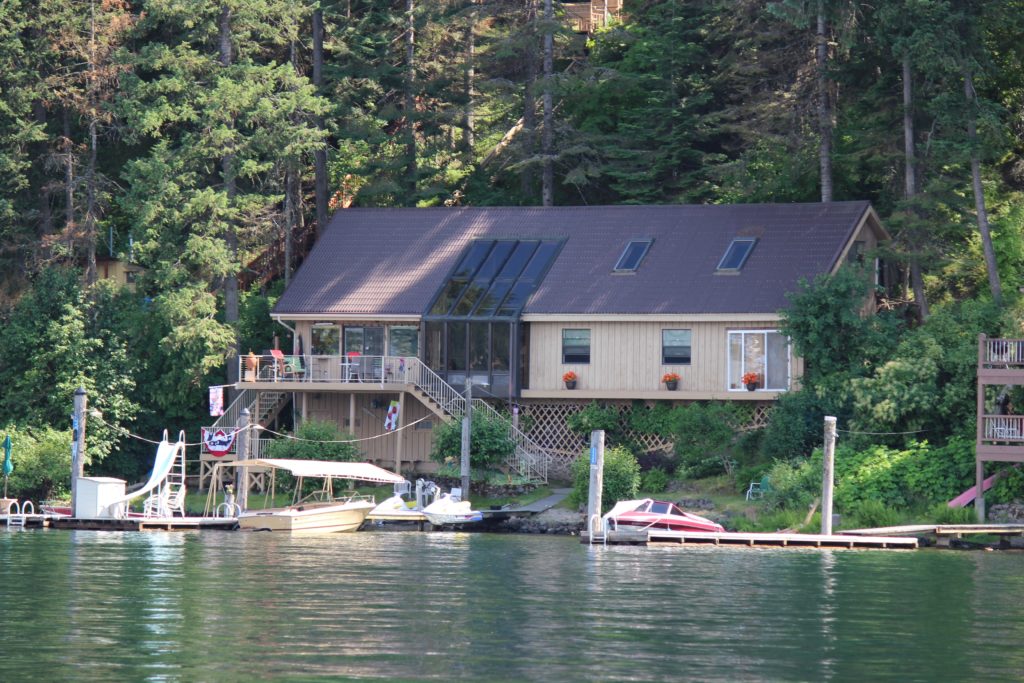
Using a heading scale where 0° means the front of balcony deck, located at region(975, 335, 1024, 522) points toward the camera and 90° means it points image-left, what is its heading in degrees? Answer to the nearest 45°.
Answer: approximately 0°

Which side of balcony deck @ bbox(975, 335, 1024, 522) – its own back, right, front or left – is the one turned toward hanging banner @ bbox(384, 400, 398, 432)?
right

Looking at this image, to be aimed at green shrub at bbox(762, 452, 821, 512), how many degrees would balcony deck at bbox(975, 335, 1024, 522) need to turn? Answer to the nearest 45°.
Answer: approximately 90° to its right

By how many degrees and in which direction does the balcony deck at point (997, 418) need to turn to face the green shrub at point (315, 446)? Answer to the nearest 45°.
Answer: approximately 90° to its right

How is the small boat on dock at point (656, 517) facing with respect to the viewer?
to the viewer's right

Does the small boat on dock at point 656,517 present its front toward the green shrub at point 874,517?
yes

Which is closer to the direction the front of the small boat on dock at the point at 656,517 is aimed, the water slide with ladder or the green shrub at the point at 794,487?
the green shrub

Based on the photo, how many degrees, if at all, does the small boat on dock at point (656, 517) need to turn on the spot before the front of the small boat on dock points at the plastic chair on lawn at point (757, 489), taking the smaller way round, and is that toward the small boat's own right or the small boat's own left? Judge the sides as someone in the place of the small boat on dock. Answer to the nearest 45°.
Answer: approximately 45° to the small boat's own left

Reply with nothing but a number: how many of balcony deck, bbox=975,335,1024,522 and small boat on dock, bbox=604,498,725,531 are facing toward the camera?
1

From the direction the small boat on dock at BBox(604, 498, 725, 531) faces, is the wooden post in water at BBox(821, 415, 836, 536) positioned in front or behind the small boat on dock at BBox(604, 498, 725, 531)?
in front

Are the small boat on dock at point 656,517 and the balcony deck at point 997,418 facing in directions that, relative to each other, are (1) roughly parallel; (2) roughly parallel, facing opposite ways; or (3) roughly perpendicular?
roughly perpendicular

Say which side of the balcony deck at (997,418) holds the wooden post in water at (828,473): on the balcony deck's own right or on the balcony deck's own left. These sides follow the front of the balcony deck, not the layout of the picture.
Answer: on the balcony deck's own right

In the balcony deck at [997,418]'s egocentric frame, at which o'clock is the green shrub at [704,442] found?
The green shrub is roughly at 4 o'clock from the balcony deck.
